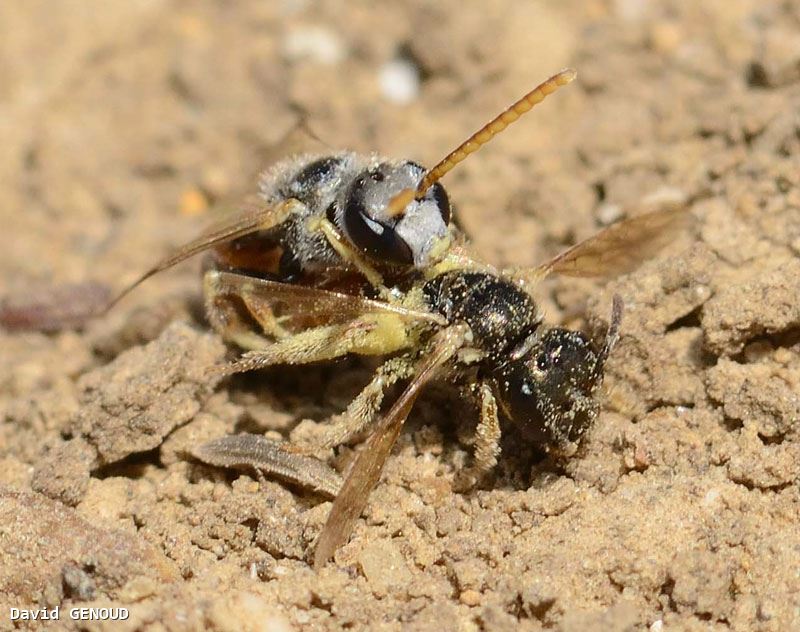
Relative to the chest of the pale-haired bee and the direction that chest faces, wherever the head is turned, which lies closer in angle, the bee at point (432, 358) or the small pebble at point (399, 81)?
the bee

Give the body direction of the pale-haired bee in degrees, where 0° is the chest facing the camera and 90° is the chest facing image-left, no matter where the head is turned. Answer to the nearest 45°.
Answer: approximately 315°

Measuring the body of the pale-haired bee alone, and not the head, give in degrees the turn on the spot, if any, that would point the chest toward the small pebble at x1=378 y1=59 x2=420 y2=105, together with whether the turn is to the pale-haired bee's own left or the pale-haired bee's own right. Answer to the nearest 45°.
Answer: approximately 135° to the pale-haired bee's own left
